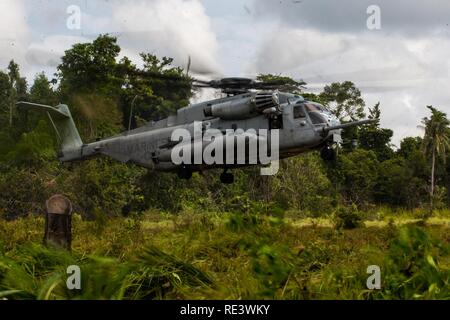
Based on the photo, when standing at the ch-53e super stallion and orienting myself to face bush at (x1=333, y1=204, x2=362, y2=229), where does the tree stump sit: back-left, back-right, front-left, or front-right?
back-right

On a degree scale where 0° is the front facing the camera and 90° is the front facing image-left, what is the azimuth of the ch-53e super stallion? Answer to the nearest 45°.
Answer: approximately 315°

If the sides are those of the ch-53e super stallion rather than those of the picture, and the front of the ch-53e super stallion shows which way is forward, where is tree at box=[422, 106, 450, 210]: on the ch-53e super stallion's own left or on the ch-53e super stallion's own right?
on the ch-53e super stallion's own left

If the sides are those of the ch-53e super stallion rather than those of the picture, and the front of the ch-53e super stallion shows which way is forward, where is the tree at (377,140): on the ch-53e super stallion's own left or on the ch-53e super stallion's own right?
on the ch-53e super stallion's own left

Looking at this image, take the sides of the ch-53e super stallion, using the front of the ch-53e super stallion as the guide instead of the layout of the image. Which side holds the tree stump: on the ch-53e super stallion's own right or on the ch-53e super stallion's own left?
on the ch-53e super stallion's own right
